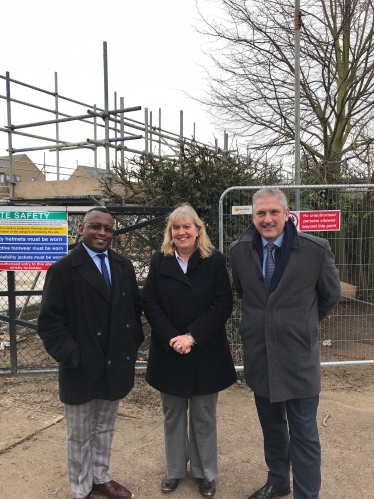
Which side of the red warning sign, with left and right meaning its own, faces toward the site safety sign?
right

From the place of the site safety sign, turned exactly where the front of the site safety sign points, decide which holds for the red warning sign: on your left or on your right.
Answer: on your left

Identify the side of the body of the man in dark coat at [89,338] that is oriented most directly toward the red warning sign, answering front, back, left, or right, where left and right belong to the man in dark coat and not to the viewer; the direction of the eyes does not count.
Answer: left

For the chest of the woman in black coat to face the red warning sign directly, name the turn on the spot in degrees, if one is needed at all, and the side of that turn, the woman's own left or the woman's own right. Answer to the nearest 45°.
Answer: approximately 135° to the woman's own left

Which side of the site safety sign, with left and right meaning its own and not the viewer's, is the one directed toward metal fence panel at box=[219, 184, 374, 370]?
left
